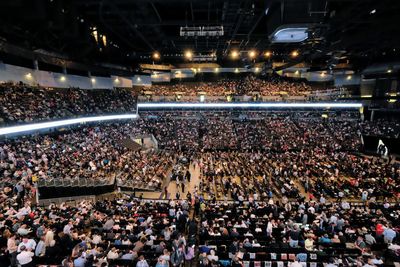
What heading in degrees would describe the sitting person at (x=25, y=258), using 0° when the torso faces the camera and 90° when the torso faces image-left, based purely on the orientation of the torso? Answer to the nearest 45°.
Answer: approximately 225°

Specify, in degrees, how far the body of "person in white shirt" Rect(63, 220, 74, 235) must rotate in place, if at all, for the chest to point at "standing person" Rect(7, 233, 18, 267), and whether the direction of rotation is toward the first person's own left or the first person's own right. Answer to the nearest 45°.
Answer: approximately 180°

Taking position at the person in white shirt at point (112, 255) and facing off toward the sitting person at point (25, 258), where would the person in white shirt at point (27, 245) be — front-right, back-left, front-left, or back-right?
front-right

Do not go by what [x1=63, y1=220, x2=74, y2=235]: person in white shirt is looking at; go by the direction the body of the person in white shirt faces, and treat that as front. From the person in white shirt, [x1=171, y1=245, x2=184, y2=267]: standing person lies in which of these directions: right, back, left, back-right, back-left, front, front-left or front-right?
right

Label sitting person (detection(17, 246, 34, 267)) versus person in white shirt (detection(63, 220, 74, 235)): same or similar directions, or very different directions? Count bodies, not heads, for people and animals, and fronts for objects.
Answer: same or similar directions

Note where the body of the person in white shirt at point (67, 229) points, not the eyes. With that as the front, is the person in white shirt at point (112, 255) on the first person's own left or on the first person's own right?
on the first person's own right

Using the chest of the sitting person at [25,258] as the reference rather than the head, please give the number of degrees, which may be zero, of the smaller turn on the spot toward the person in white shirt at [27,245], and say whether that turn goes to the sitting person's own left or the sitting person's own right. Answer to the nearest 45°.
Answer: approximately 45° to the sitting person's own left
